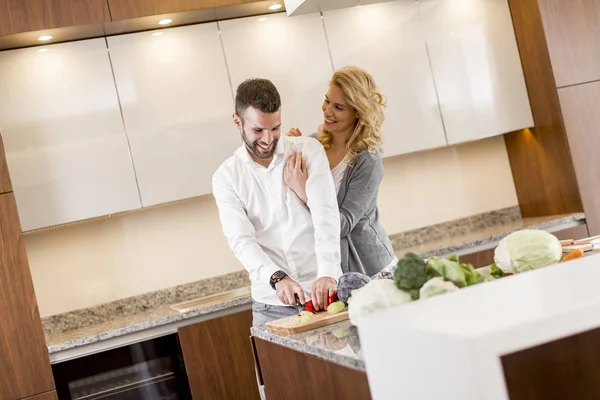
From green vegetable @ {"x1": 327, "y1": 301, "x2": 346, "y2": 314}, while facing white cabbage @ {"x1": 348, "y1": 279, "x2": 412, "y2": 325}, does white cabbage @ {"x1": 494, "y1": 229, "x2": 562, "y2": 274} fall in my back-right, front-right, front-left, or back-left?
front-left

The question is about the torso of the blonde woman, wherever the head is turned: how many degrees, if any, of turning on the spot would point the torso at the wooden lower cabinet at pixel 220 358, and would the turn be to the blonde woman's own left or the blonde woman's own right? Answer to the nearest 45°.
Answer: approximately 90° to the blonde woman's own right

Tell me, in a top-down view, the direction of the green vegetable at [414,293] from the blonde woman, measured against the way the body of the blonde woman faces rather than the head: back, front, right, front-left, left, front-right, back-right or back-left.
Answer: front-left

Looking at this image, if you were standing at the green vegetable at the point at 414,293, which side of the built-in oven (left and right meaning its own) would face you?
front

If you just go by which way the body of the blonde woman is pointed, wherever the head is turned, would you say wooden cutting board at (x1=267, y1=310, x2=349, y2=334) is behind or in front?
in front

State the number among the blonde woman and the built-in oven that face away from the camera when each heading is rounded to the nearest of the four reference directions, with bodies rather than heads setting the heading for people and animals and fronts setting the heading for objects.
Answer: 0

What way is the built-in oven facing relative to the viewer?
toward the camera
